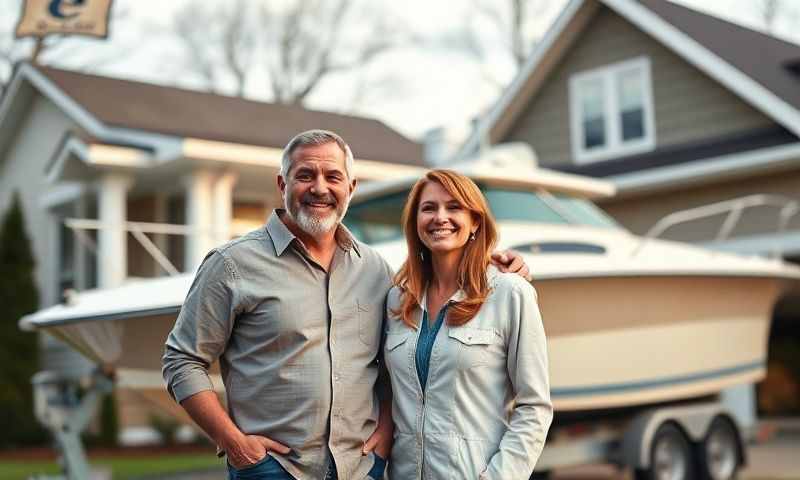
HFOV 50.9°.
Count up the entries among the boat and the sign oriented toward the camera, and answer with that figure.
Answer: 1

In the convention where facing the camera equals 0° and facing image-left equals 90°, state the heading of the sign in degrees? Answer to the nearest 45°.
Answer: approximately 0°

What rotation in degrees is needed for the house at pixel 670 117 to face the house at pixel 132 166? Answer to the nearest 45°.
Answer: approximately 45° to its right

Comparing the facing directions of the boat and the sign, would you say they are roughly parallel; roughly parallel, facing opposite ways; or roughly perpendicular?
roughly perpendicular

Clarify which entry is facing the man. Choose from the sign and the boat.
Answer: the sign
